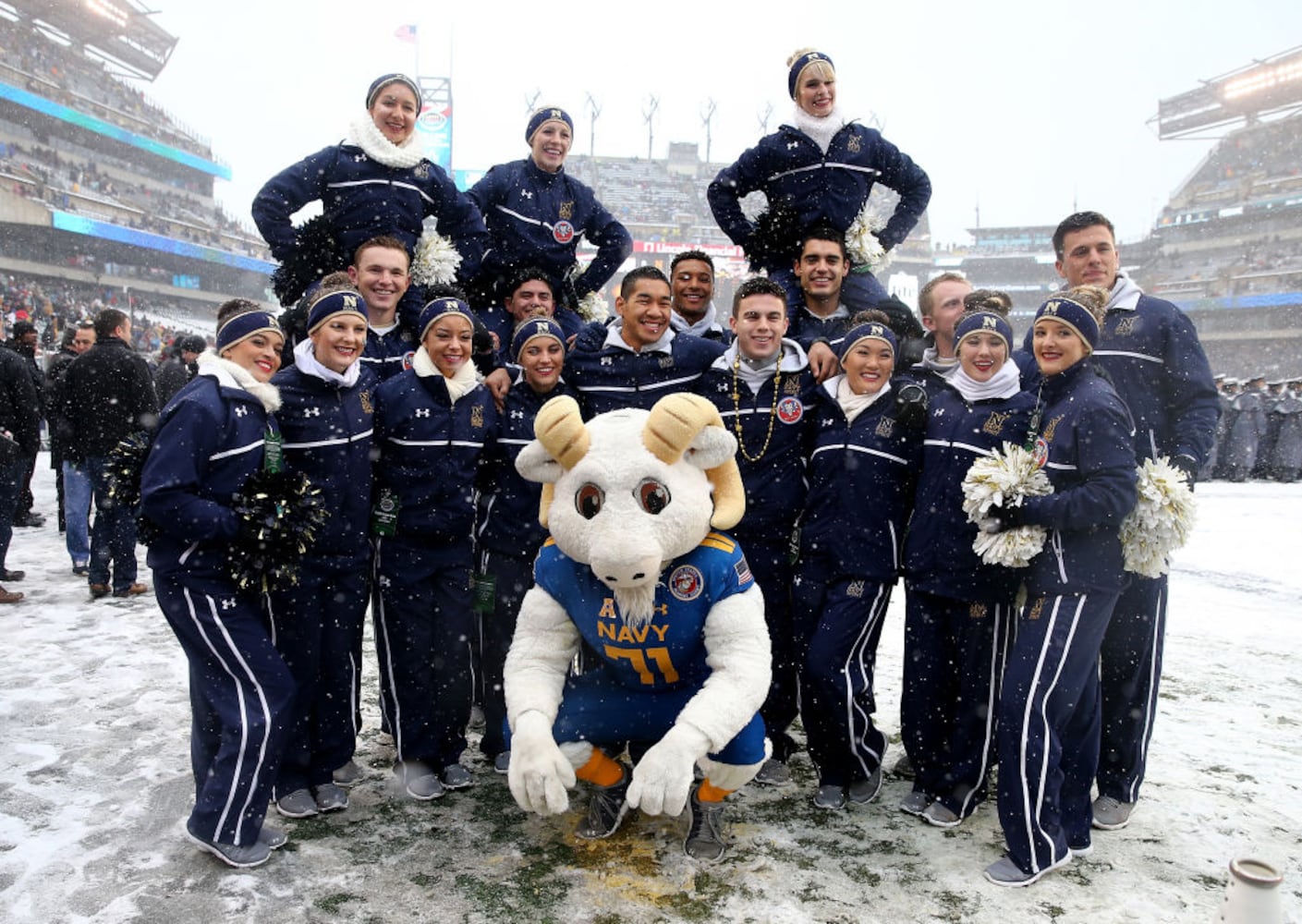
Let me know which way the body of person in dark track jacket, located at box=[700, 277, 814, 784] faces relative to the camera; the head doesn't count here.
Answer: toward the camera

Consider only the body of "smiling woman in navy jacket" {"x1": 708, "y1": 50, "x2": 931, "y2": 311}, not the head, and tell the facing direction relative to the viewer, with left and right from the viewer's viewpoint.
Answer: facing the viewer

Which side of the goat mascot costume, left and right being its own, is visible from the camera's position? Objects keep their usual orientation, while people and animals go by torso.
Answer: front

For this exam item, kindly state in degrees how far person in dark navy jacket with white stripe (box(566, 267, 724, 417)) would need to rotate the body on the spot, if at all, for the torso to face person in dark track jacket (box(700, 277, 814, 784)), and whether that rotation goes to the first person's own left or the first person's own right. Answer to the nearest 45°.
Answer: approximately 90° to the first person's own left

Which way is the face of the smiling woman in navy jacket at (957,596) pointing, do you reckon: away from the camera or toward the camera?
toward the camera

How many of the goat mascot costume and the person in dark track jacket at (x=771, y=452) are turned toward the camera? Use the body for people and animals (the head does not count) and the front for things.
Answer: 2

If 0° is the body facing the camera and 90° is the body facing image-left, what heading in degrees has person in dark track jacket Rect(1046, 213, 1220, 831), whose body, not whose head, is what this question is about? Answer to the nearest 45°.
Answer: approximately 45°

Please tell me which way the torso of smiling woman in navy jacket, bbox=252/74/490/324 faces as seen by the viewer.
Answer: toward the camera

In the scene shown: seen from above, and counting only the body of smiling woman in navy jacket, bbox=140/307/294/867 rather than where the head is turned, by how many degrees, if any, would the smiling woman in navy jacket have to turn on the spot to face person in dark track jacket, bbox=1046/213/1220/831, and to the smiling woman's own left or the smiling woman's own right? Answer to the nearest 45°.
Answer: approximately 45° to the smiling woman's own left

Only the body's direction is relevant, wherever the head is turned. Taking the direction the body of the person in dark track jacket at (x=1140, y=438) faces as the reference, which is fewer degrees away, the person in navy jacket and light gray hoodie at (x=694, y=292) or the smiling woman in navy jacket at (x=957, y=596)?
the smiling woman in navy jacket

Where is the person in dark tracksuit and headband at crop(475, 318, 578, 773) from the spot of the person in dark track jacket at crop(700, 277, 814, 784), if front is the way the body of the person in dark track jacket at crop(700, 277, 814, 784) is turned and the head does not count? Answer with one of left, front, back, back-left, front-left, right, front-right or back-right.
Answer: right

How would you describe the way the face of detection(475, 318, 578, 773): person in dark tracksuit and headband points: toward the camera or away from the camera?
toward the camera

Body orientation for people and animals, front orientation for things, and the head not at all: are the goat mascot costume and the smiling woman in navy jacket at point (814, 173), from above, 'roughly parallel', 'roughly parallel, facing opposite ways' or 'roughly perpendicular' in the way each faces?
roughly parallel

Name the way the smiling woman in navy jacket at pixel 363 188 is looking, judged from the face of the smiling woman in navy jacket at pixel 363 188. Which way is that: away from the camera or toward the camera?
toward the camera
